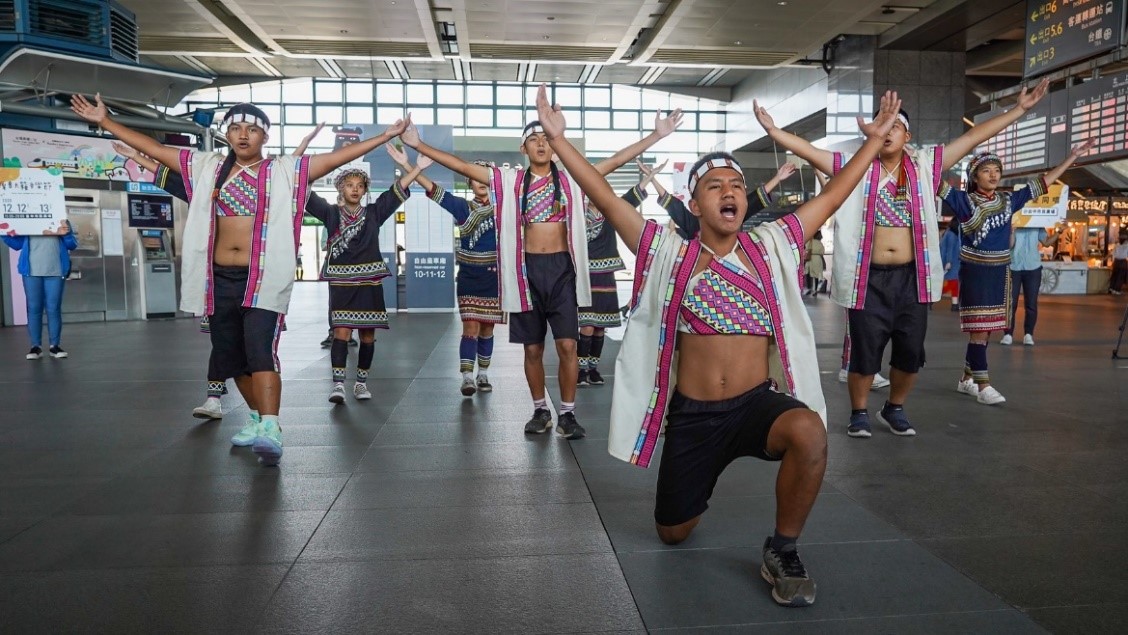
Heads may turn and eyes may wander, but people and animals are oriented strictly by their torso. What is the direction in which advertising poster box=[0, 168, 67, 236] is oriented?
toward the camera

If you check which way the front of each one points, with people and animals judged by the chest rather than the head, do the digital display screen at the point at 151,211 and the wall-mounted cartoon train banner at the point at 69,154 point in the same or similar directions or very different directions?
same or similar directions

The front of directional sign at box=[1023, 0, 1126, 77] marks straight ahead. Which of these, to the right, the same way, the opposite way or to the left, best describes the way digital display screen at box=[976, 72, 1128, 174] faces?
the same way

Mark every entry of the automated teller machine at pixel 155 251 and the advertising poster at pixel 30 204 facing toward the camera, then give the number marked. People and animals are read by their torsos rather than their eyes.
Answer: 2

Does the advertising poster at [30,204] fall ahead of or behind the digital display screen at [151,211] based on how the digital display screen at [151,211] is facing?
ahead

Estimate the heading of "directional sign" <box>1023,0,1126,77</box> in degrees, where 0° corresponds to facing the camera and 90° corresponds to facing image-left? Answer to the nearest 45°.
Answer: approximately 45°

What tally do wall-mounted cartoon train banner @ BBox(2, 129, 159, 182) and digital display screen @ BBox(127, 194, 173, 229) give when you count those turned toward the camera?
2

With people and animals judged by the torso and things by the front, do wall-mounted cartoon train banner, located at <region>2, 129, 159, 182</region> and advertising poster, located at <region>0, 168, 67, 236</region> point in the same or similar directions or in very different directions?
same or similar directions

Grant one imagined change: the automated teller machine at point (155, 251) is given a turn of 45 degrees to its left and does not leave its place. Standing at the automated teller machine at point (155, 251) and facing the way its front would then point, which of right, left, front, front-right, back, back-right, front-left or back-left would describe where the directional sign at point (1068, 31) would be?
front

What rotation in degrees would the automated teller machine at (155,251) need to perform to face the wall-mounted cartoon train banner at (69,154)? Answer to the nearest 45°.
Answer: approximately 45° to its right

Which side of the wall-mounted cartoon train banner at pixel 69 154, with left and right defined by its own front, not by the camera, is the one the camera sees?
front

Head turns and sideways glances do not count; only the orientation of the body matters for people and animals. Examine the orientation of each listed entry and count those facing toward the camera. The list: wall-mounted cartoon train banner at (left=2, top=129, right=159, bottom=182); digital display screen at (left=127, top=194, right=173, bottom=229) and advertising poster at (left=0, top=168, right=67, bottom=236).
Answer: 3

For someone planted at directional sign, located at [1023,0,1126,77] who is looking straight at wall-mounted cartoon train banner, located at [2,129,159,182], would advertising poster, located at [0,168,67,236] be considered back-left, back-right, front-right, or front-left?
front-left

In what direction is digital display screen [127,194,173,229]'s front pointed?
toward the camera
